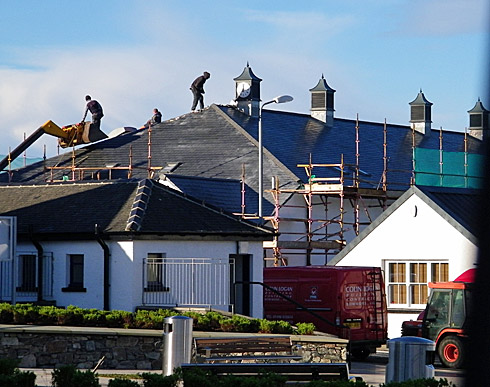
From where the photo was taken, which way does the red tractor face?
to the viewer's left

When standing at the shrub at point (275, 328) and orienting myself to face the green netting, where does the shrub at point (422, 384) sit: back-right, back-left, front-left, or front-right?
back-right

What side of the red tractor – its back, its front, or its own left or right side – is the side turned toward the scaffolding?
right

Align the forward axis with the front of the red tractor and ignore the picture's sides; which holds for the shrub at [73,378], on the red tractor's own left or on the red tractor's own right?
on the red tractor's own left

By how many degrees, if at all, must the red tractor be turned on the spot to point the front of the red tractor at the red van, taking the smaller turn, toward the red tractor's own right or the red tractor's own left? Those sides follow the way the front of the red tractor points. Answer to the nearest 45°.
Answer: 0° — it already faces it
